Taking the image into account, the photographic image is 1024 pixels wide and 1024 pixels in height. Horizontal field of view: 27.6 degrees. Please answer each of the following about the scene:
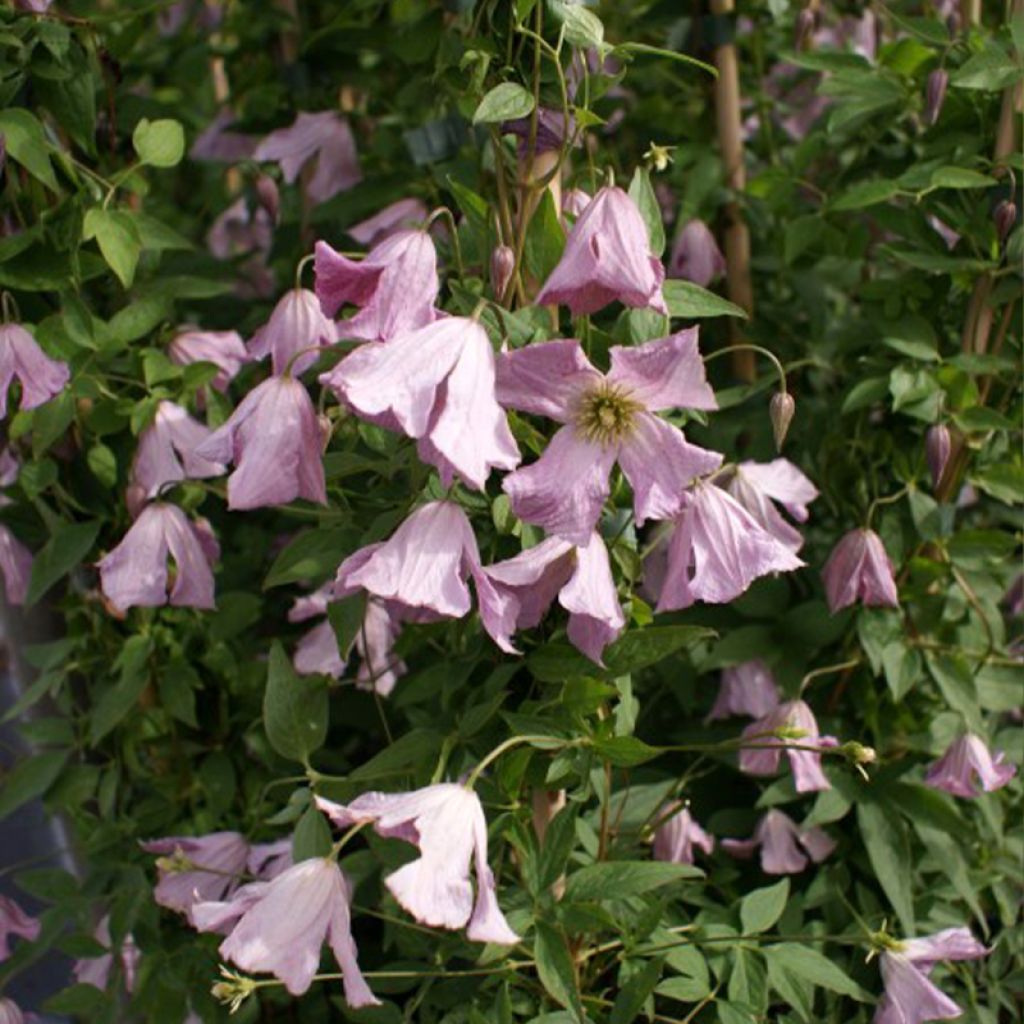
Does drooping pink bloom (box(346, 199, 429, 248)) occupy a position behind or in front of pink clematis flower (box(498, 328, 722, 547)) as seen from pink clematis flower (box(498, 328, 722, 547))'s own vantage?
behind

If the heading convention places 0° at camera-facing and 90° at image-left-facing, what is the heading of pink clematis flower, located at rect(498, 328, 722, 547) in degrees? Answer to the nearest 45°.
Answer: approximately 0°
